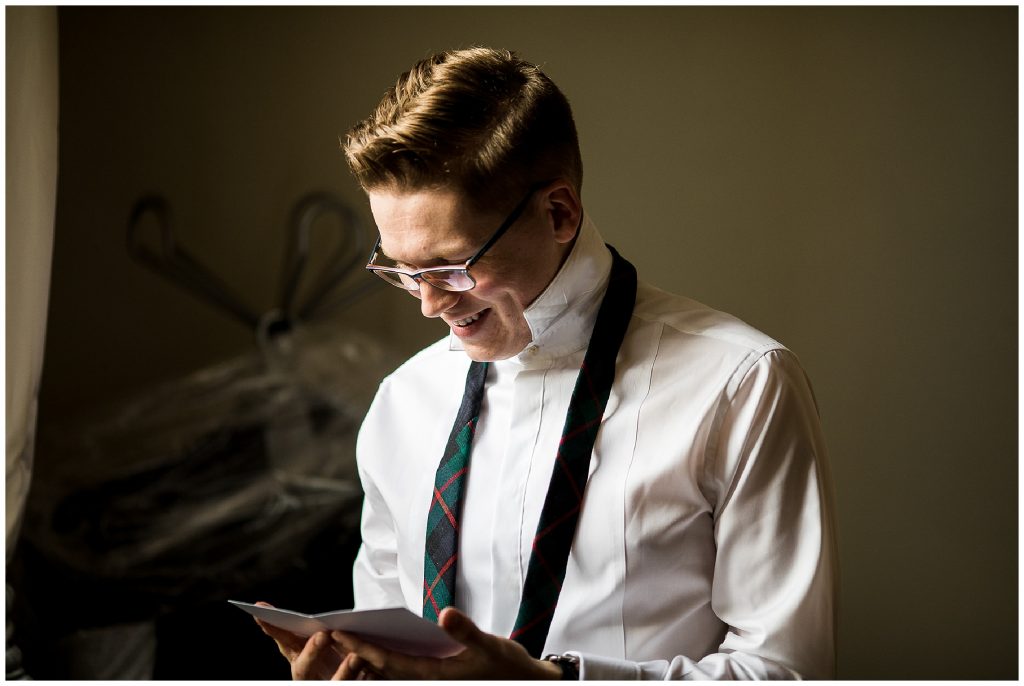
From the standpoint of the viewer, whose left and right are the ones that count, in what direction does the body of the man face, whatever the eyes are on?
facing the viewer and to the left of the viewer

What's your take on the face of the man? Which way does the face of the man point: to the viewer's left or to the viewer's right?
to the viewer's left

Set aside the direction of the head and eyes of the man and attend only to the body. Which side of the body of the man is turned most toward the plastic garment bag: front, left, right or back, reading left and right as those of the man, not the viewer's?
right
